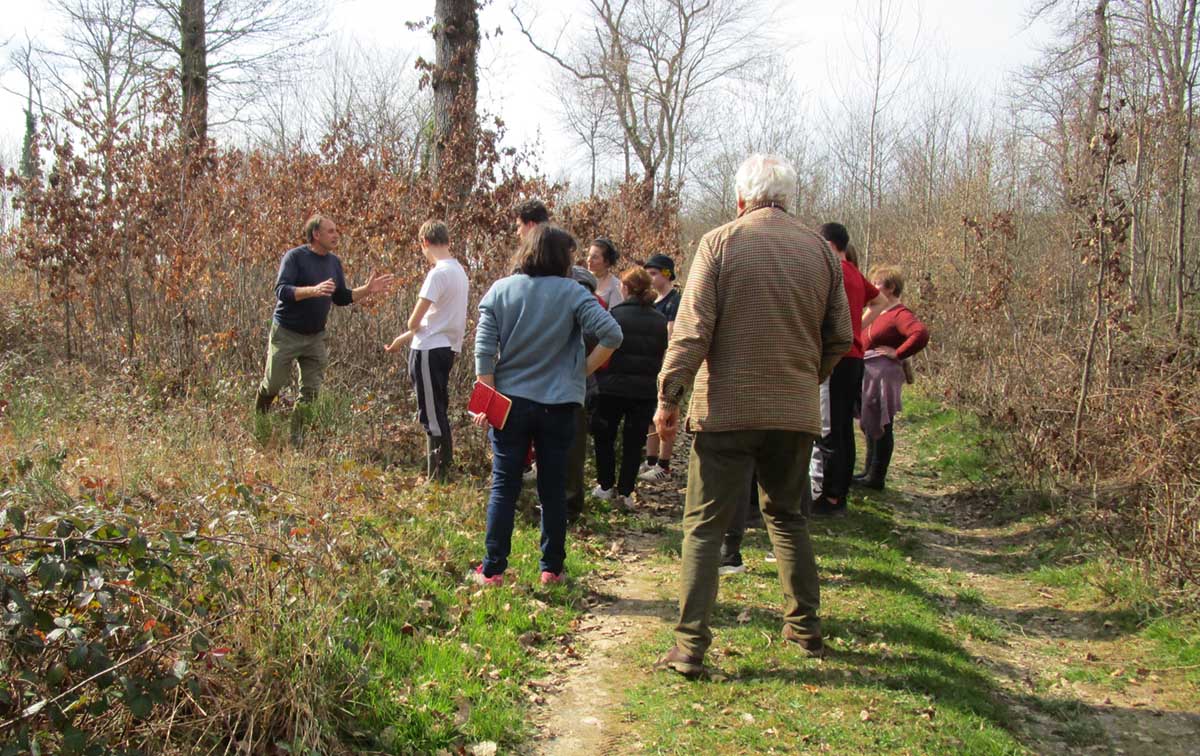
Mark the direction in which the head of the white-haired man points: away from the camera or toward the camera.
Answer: away from the camera

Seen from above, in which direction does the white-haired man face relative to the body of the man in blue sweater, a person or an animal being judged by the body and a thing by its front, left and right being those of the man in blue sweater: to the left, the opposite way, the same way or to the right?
to the left

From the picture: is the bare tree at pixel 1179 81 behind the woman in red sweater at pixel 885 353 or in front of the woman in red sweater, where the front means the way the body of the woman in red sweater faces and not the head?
behind

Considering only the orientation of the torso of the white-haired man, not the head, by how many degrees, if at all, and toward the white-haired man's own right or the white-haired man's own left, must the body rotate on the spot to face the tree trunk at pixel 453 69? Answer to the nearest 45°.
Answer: approximately 45° to the white-haired man's own left

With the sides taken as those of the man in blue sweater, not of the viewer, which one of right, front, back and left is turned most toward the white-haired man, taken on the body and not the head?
front

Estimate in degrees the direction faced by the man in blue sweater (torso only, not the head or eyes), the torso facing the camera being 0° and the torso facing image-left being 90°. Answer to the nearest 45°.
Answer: approximately 315°

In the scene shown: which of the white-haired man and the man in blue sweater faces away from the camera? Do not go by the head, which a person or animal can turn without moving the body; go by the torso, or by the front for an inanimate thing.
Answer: the white-haired man

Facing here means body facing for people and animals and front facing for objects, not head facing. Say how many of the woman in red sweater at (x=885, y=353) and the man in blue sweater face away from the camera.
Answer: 0

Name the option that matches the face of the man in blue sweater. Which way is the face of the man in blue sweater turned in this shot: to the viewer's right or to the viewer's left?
to the viewer's right

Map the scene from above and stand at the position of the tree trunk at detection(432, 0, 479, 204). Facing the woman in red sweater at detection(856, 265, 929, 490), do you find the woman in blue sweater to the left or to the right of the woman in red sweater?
right

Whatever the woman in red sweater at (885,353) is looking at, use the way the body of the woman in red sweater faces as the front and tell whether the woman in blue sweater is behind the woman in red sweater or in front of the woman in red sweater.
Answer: in front

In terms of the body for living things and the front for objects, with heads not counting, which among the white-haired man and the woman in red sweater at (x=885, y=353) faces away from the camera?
the white-haired man

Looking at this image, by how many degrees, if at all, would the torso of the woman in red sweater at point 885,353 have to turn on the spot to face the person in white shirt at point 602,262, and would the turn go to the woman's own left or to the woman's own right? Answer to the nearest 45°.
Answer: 0° — they already face them

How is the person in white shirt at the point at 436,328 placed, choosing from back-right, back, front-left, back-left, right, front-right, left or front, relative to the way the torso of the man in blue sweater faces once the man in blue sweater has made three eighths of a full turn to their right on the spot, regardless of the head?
back-left

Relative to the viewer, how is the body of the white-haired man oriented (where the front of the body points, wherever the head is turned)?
away from the camera

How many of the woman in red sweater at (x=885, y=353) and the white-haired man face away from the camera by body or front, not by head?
1

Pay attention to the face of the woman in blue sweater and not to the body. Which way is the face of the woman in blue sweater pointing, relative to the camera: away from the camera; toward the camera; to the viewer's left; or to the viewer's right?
away from the camera

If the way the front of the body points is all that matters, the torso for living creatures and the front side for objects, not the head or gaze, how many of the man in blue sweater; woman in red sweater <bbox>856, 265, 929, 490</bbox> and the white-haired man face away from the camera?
1

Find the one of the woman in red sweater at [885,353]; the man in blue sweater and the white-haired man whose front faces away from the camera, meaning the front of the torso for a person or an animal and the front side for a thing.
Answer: the white-haired man
